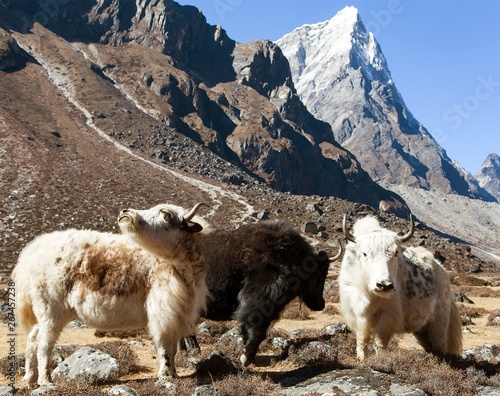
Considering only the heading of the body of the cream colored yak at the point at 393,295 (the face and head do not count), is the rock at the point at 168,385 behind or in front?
in front

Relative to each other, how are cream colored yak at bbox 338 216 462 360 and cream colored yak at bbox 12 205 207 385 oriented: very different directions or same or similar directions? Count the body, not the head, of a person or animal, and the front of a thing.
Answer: very different directions

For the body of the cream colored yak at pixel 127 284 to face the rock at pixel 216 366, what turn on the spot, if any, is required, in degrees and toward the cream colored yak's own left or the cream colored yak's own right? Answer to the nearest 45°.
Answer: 0° — it already faces it

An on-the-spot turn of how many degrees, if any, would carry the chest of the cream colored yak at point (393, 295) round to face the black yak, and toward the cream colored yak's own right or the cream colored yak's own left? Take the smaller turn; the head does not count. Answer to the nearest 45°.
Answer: approximately 45° to the cream colored yak's own right

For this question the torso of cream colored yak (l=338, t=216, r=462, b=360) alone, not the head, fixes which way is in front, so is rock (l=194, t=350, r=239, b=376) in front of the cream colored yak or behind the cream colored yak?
in front

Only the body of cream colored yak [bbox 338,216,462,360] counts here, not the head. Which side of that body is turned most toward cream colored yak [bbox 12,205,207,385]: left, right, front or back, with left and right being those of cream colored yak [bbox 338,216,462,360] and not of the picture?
front

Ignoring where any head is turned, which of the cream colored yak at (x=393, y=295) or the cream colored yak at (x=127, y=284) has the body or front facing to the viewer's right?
the cream colored yak at (x=127, y=284)

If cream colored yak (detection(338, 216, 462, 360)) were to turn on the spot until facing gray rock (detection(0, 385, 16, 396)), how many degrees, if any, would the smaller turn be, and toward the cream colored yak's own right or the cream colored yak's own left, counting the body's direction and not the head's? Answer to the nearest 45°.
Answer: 0° — it already faces it

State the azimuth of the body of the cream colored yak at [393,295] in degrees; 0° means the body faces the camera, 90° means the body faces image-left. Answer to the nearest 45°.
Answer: approximately 45°

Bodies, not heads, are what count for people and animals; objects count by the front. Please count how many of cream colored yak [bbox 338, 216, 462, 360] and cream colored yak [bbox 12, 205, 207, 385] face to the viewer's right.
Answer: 1

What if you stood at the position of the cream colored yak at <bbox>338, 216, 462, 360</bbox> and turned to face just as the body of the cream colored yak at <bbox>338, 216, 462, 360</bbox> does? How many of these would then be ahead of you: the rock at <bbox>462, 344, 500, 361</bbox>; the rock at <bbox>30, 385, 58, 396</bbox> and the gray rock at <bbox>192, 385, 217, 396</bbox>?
2

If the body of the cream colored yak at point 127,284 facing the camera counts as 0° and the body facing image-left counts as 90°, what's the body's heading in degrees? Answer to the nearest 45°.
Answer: approximately 270°
